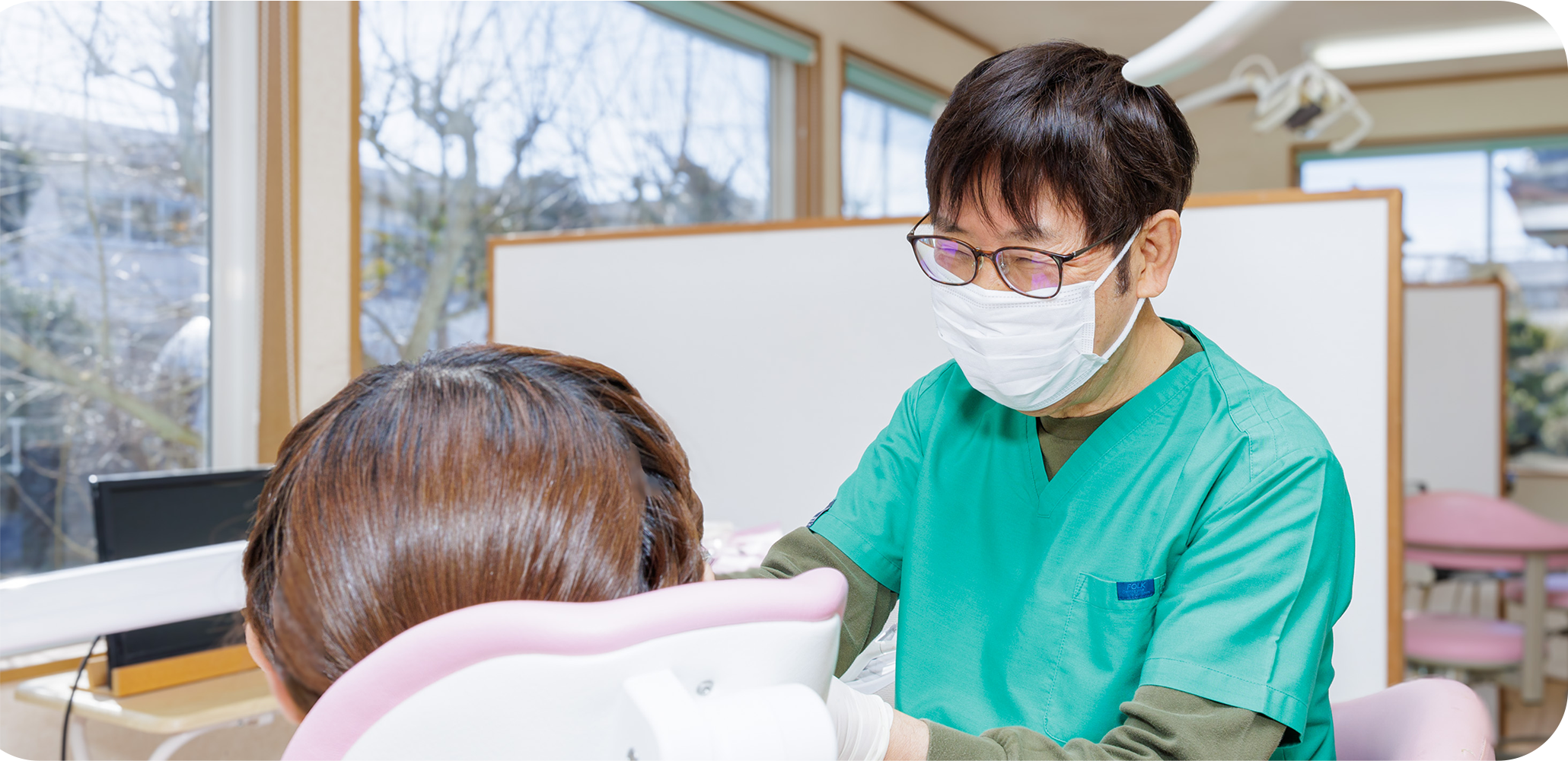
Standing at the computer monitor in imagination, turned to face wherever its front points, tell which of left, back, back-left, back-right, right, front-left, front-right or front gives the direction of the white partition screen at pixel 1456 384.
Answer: front-left

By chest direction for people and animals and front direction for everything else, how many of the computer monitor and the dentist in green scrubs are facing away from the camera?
0

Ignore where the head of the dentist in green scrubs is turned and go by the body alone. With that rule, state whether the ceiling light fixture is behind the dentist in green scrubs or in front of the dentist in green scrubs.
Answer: behind

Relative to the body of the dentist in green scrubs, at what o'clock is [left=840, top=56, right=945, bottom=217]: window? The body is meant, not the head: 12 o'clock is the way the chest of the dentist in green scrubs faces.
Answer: The window is roughly at 4 o'clock from the dentist in green scrubs.

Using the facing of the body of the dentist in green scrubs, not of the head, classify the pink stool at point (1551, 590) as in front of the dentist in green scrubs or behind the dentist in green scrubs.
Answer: behind

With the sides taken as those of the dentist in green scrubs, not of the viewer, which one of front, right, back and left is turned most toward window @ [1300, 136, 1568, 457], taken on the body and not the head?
back

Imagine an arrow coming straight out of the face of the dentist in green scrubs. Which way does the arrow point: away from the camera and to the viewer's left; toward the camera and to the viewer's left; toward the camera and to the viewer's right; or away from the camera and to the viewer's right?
toward the camera and to the viewer's left

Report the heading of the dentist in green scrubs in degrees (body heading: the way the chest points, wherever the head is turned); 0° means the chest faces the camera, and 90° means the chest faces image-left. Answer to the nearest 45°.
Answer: approximately 45°

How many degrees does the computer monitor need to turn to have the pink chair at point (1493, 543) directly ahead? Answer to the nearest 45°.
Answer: approximately 45° to its left

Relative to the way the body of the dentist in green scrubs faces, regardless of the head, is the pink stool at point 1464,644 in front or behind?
behind

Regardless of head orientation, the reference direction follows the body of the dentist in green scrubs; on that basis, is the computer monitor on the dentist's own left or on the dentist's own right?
on the dentist's own right
